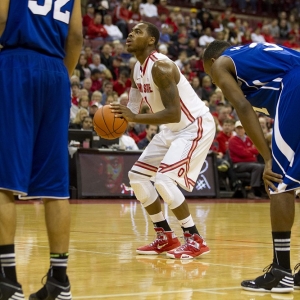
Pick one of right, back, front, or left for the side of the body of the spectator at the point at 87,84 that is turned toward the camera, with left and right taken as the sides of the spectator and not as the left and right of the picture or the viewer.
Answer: front

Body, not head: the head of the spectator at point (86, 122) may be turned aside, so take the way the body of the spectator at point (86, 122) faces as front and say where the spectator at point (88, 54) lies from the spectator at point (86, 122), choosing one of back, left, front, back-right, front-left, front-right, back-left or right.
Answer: back

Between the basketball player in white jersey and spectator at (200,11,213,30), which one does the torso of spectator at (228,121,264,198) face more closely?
the basketball player in white jersey

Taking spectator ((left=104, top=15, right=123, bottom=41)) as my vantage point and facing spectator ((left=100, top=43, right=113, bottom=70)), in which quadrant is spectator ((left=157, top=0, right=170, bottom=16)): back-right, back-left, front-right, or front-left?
back-left

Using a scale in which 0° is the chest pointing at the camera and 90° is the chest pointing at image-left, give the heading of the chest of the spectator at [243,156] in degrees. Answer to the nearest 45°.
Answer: approximately 315°

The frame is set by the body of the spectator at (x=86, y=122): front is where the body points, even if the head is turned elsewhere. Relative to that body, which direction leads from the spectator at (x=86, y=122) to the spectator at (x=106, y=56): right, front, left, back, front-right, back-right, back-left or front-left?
back

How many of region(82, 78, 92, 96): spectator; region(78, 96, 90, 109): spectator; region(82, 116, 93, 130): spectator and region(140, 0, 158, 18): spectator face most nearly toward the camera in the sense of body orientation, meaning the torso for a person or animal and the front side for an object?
4

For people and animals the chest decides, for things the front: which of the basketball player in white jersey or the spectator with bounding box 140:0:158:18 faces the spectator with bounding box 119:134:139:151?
the spectator with bounding box 140:0:158:18

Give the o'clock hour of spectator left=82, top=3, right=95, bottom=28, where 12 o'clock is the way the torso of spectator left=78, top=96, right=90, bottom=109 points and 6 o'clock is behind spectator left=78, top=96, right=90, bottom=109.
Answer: spectator left=82, top=3, right=95, bottom=28 is roughly at 6 o'clock from spectator left=78, top=96, right=90, bottom=109.

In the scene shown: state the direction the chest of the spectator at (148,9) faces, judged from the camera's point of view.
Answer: toward the camera

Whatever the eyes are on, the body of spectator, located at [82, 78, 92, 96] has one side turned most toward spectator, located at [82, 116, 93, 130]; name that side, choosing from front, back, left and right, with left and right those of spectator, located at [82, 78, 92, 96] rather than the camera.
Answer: front

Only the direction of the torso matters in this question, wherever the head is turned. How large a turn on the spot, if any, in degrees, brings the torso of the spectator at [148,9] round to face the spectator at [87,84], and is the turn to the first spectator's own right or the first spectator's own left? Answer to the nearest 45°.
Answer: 0° — they already face them

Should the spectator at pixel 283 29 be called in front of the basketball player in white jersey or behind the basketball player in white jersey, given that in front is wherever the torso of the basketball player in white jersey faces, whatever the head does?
behind

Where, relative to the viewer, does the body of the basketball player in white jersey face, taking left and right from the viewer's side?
facing the viewer and to the left of the viewer

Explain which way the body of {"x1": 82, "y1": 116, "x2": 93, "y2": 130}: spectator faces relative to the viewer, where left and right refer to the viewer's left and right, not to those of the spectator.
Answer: facing the viewer

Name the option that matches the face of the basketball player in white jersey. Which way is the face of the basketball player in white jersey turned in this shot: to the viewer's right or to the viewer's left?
to the viewer's left

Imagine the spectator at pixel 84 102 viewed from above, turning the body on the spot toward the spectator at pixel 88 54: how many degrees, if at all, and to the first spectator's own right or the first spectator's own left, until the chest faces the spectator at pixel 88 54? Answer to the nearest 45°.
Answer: approximately 180°
